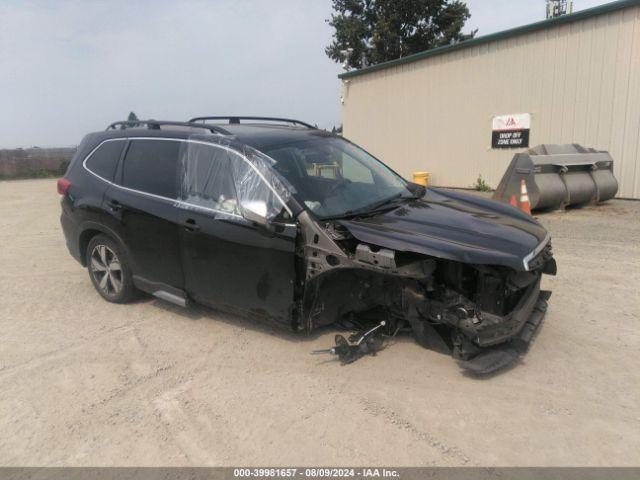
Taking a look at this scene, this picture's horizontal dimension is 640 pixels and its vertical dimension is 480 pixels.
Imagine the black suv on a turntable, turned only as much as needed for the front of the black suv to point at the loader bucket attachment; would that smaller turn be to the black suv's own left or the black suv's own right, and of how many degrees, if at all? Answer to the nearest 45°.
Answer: approximately 90° to the black suv's own left

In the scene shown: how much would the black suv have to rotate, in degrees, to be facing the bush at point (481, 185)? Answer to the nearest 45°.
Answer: approximately 90° to its left

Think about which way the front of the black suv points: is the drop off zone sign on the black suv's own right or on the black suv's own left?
on the black suv's own left

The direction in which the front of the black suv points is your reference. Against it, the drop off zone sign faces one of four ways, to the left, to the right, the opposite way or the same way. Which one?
to the right

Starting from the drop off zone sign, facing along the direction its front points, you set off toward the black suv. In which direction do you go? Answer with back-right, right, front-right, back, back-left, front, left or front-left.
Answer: front

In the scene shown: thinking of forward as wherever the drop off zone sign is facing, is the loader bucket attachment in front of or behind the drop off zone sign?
in front

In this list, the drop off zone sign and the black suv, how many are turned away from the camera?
0

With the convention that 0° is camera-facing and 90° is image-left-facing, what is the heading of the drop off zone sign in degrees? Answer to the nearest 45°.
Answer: approximately 0°

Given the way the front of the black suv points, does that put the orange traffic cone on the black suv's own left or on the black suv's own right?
on the black suv's own left

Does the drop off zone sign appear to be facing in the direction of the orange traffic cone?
yes

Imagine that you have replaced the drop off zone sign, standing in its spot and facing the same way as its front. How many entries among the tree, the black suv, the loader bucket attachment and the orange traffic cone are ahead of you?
3
